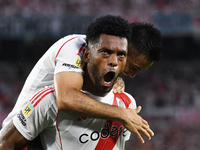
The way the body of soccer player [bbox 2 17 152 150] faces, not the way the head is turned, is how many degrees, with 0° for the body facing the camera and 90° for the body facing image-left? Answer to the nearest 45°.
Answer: approximately 315°
